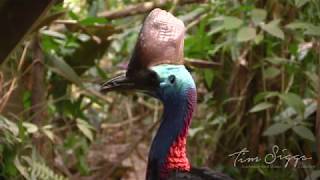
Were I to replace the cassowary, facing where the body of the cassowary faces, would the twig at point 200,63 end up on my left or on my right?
on my right

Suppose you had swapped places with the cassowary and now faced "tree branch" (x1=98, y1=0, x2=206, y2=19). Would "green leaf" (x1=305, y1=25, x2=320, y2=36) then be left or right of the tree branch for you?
right

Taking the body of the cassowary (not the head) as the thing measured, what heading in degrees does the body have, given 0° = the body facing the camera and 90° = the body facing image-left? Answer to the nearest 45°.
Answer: approximately 90°

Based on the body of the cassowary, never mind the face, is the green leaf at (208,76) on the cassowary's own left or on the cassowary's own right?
on the cassowary's own right

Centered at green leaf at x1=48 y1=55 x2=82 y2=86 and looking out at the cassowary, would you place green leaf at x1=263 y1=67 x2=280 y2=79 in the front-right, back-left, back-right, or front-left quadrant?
front-left

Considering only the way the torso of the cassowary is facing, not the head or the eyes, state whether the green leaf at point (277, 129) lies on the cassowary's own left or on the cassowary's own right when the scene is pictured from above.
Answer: on the cassowary's own right

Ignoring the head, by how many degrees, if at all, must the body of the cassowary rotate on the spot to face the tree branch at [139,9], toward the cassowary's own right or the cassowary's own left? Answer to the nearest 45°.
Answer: approximately 90° to the cassowary's own right

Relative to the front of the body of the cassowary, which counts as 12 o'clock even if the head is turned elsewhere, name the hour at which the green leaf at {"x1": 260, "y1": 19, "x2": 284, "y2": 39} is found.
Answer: The green leaf is roughly at 4 o'clock from the cassowary.

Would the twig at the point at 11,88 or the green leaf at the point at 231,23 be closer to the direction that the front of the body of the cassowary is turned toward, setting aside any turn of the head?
the twig
